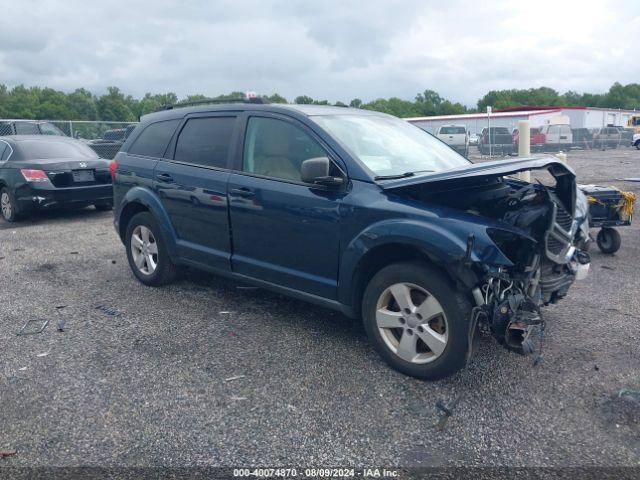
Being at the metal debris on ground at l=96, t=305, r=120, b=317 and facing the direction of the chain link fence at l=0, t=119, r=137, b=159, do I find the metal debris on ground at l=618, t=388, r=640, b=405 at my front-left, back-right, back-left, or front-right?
back-right

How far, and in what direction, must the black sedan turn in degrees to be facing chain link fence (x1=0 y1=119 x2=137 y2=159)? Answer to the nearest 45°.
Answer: approximately 45° to its right

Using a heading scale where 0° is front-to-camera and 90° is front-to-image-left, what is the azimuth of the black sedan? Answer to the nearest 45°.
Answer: approximately 135°

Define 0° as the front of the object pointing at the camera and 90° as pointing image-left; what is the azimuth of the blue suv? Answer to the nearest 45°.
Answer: approximately 315°

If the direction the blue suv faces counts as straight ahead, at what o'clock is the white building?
The white building is roughly at 8 o'clock from the blue suv.

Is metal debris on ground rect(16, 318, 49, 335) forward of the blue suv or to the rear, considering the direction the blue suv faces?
to the rear

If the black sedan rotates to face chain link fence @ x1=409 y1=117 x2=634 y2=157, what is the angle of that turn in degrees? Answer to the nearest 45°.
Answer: approximately 90° to its right

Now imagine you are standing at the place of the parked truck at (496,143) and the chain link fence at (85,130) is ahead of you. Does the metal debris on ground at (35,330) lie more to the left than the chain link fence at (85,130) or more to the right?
left

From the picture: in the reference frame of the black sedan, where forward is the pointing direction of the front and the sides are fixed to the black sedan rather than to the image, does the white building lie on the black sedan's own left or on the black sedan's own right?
on the black sedan's own right

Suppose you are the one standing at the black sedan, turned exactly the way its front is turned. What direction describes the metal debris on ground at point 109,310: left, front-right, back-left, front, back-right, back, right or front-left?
back-left

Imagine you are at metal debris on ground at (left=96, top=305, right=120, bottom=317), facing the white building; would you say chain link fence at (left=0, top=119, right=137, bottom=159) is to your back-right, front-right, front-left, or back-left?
front-left

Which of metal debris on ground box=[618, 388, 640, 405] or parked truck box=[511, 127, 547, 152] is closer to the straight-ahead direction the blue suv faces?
the metal debris on ground
